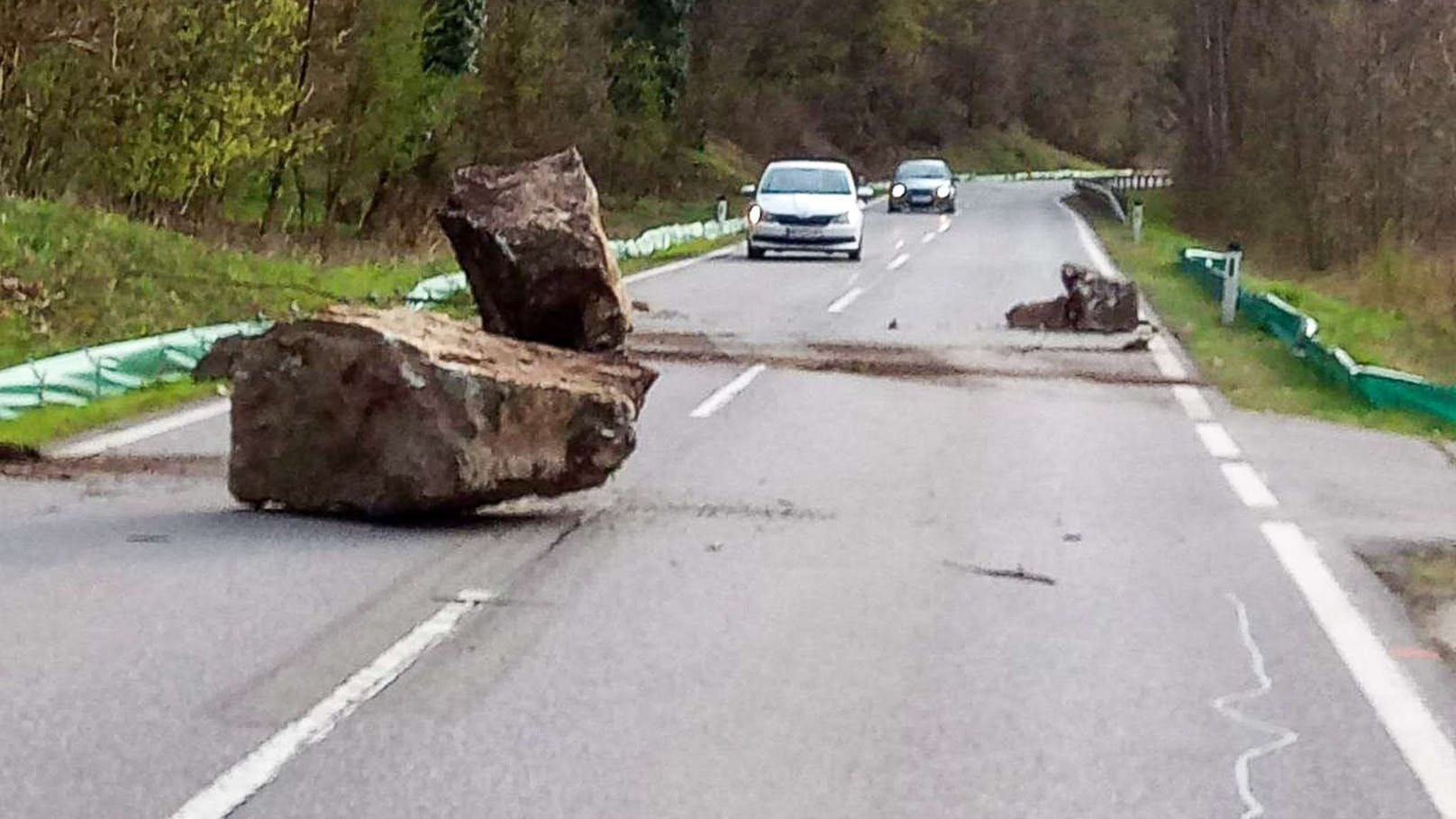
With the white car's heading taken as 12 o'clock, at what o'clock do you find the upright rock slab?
The upright rock slab is roughly at 12 o'clock from the white car.

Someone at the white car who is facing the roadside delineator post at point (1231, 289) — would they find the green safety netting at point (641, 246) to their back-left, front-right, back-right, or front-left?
back-right

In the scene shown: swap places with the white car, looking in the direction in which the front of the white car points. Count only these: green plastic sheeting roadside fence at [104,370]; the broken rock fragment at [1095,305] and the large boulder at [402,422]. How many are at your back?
0

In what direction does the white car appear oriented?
toward the camera

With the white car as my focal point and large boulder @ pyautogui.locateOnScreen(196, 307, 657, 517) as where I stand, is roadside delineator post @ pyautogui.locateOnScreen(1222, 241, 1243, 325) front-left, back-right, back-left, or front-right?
front-right

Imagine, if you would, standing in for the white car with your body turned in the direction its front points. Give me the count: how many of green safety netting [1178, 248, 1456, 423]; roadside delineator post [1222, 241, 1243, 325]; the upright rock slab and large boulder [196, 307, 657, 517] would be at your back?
0

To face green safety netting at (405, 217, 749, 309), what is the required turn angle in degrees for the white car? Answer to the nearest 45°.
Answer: approximately 90° to its right

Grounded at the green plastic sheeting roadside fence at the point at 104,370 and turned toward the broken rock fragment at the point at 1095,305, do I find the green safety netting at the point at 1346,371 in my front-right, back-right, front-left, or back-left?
front-right

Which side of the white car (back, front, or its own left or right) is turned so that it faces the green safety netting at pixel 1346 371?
front

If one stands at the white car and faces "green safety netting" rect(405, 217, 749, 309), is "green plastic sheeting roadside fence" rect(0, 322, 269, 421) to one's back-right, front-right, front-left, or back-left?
front-left

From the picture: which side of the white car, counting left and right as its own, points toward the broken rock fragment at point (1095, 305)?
front

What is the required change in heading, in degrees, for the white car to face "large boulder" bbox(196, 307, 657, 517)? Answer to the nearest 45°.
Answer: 0° — it already faces it
